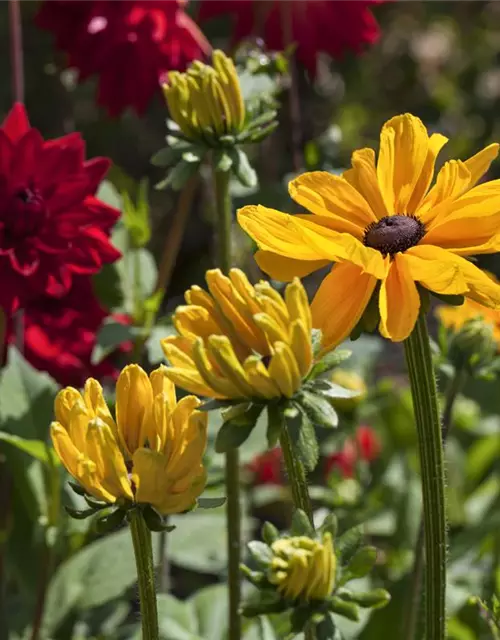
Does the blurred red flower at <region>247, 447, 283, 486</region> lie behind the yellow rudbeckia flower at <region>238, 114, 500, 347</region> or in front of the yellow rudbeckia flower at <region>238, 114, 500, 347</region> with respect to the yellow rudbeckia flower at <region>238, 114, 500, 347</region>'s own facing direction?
behind

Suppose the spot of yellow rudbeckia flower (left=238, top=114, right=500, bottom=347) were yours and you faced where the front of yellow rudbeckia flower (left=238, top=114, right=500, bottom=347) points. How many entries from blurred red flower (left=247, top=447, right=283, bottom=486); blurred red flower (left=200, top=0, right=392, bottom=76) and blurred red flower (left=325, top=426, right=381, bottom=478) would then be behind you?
3

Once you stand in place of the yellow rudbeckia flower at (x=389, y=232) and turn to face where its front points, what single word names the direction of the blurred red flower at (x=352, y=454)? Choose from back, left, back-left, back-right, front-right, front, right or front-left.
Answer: back

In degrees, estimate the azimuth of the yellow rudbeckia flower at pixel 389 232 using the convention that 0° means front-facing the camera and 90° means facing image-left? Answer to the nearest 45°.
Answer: approximately 0°
